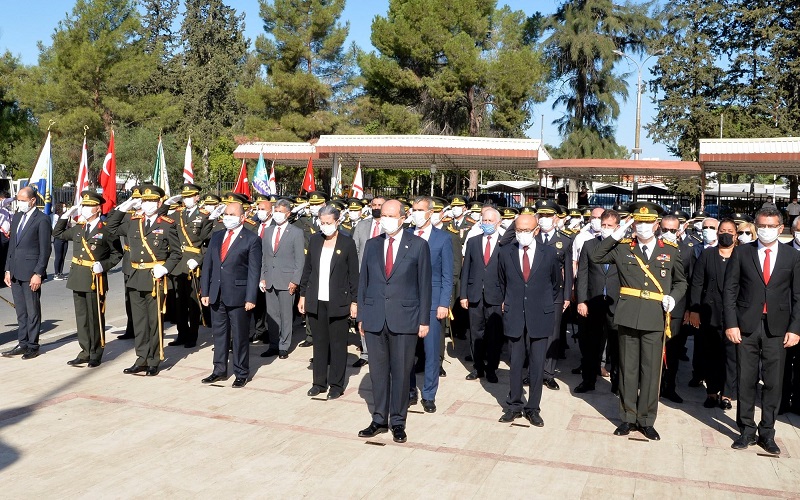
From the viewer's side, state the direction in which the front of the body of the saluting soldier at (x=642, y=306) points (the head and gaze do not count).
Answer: toward the camera

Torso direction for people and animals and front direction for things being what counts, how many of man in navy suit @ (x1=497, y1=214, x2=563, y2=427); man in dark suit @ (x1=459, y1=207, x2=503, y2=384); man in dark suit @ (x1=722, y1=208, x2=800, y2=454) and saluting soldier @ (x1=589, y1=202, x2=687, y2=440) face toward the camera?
4

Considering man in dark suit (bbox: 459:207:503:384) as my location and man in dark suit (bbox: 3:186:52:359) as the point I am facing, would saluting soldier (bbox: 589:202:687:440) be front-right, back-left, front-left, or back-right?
back-left

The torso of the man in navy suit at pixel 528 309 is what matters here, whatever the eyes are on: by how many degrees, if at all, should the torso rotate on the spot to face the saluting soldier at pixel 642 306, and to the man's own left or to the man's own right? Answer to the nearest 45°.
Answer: approximately 90° to the man's own left

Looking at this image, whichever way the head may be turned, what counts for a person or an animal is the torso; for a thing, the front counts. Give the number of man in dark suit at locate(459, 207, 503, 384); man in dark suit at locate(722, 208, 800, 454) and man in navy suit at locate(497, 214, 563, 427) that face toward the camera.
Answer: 3

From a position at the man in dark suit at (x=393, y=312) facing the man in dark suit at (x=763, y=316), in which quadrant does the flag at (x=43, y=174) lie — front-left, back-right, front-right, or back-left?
back-left

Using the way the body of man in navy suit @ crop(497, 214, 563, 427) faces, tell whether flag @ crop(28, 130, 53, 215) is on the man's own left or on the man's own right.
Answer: on the man's own right

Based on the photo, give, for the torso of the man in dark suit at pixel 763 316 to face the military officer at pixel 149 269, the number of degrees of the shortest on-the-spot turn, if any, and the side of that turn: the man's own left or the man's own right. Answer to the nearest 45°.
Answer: approximately 90° to the man's own right

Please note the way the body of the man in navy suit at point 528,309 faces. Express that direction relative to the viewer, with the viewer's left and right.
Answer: facing the viewer
